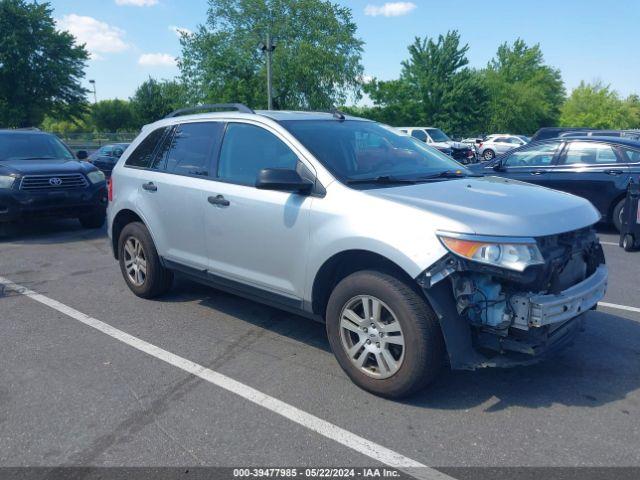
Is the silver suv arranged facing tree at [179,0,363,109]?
no

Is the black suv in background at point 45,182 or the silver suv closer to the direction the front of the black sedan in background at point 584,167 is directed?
the black suv in background

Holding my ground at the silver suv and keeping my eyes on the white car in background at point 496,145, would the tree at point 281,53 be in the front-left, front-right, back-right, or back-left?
front-left

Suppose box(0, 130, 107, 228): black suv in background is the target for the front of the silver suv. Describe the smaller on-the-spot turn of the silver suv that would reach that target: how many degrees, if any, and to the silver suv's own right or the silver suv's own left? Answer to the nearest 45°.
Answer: approximately 180°

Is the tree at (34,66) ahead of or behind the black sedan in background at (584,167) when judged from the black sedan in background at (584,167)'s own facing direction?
ahead

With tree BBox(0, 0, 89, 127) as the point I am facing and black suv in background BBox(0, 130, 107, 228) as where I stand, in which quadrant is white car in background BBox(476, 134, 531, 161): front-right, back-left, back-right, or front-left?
front-right

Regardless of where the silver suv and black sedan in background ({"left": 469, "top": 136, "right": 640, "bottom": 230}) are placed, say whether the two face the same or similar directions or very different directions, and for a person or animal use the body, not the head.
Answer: very different directions

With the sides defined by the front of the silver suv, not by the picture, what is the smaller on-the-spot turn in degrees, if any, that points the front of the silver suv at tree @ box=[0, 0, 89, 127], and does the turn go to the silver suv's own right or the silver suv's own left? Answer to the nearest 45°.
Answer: approximately 180°

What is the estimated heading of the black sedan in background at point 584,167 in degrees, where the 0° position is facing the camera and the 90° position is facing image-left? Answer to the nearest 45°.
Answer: approximately 90°

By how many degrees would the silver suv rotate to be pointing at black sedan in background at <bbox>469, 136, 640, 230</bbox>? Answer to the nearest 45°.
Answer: approximately 90° to its left

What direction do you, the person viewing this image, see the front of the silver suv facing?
facing the viewer and to the right of the viewer

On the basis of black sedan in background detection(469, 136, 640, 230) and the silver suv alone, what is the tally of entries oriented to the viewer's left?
1

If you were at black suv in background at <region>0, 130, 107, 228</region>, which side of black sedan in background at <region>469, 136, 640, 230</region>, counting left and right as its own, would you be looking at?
front

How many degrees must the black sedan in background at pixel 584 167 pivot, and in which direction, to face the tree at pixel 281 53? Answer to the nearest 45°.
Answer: approximately 45° to its right

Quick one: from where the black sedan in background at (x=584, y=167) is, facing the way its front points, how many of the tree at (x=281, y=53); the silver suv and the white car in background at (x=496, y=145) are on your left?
1

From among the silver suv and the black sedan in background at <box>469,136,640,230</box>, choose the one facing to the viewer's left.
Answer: the black sedan in background

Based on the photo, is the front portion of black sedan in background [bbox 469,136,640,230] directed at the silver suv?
no

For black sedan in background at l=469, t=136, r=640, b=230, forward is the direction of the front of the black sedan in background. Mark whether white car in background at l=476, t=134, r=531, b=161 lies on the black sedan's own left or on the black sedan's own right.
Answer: on the black sedan's own right
